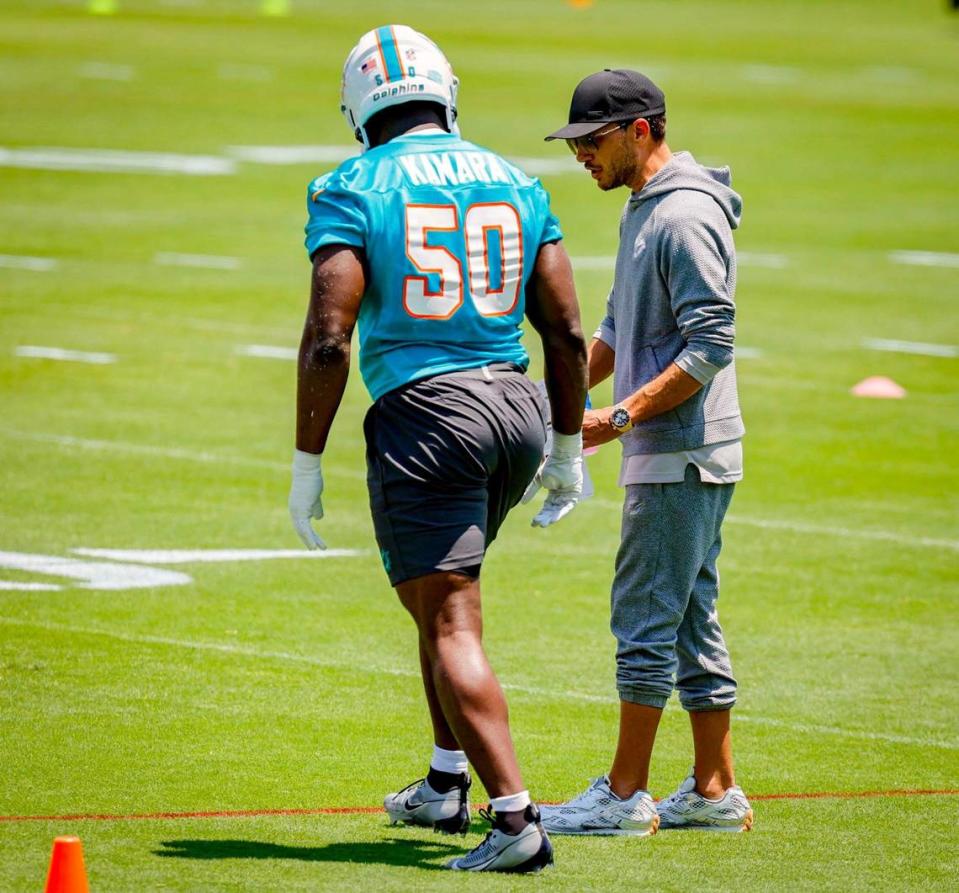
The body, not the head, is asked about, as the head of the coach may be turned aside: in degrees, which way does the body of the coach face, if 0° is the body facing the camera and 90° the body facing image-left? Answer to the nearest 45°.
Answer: approximately 90°

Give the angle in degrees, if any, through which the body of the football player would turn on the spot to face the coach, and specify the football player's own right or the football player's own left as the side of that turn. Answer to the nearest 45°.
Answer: approximately 90° to the football player's own right

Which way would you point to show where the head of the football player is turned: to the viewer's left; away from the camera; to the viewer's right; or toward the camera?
away from the camera

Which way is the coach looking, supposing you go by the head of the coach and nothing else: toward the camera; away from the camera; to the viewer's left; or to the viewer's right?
to the viewer's left

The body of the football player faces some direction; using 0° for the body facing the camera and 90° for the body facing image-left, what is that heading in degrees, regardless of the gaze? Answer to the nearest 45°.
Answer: approximately 135°

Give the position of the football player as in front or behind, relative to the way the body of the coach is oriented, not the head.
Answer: in front
